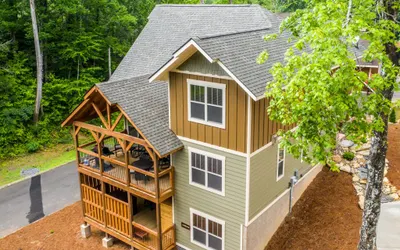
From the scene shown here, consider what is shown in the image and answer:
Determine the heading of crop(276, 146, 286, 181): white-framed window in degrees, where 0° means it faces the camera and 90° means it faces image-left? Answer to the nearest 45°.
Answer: approximately 315°

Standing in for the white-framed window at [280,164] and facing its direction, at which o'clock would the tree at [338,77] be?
The tree is roughly at 1 o'clock from the white-framed window.

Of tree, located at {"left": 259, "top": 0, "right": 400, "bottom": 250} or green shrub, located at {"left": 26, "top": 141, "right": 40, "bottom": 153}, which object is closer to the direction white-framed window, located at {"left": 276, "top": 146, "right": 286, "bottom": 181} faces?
the tree

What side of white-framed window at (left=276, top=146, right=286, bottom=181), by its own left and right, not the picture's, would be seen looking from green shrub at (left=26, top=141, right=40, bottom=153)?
back
